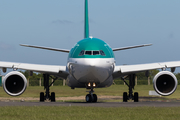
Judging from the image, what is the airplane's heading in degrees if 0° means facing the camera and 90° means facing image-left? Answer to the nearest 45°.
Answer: approximately 0°
